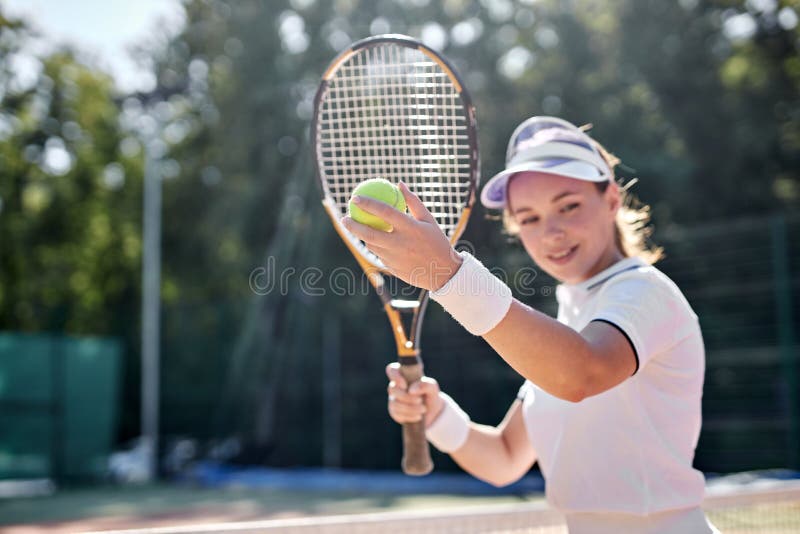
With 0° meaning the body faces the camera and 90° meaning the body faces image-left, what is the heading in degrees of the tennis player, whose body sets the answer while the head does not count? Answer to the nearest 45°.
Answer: approximately 45°

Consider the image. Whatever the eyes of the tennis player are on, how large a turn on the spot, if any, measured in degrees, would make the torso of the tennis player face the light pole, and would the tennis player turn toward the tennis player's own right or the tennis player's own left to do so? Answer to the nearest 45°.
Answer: approximately 90° to the tennis player's own right
